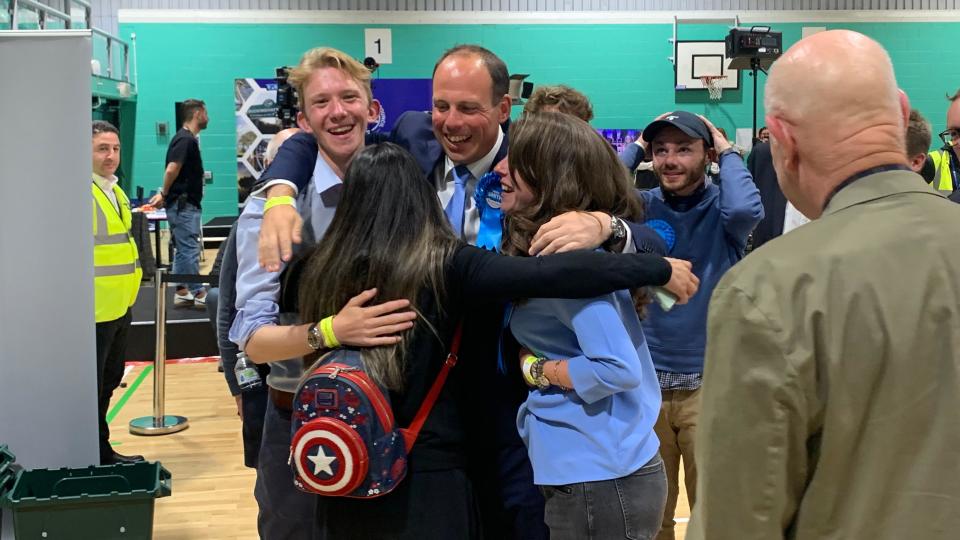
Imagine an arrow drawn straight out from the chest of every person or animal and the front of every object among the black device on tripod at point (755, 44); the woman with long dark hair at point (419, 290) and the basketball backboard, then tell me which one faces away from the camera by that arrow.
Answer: the woman with long dark hair

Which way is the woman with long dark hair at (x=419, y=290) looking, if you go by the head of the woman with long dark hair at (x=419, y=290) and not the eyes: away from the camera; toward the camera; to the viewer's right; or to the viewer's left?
away from the camera

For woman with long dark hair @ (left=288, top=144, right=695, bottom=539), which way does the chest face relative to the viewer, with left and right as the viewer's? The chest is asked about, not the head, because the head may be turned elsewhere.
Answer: facing away from the viewer

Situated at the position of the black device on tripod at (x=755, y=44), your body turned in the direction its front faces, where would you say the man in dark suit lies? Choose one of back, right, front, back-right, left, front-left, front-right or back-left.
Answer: left

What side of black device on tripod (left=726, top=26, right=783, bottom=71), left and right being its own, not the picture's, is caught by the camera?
left

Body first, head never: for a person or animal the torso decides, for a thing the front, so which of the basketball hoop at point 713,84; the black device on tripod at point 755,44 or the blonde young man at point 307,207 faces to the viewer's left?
the black device on tripod
